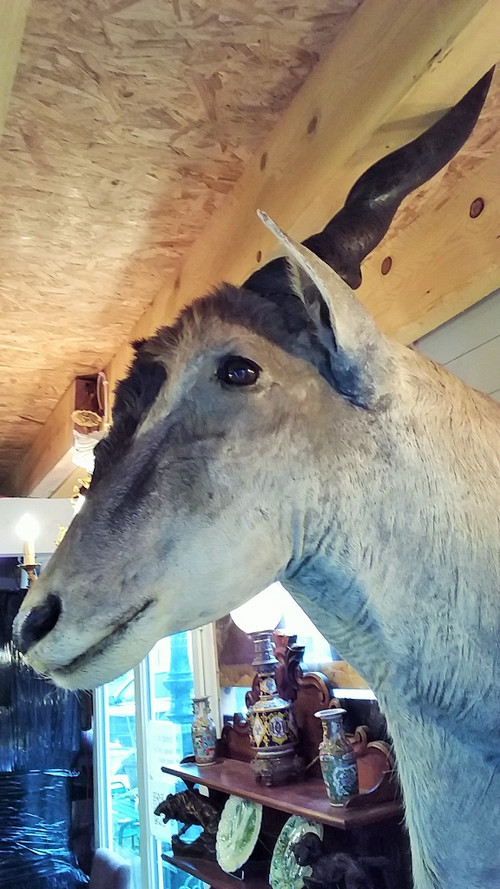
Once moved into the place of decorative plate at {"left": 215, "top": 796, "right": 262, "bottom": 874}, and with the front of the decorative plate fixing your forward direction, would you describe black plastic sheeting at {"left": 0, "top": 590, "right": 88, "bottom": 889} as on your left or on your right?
on your right

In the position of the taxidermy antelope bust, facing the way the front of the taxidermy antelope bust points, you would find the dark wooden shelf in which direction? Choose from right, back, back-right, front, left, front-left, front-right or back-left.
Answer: right

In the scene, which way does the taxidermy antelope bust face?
to the viewer's left

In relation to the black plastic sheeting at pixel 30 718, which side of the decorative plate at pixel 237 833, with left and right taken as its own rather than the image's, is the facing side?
right

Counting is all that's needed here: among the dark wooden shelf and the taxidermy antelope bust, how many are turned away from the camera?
0

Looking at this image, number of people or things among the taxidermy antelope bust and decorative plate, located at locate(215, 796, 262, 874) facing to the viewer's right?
0

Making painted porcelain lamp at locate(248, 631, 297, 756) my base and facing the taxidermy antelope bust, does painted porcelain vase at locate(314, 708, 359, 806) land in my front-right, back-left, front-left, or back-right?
front-left

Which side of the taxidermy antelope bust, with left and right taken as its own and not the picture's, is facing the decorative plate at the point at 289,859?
right

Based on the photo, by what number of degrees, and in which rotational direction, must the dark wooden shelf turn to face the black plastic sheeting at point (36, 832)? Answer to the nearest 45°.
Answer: approximately 90° to its right

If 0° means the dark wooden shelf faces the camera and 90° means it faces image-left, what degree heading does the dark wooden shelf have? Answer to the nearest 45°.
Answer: approximately 45°

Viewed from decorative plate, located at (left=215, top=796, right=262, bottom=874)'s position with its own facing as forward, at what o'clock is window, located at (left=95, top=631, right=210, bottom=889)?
The window is roughly at 4 o'clock from the decorative plate.

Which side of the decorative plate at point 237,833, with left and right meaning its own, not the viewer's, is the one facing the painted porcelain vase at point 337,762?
left

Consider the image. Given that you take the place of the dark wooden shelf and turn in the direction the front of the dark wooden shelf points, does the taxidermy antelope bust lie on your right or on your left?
on your left
